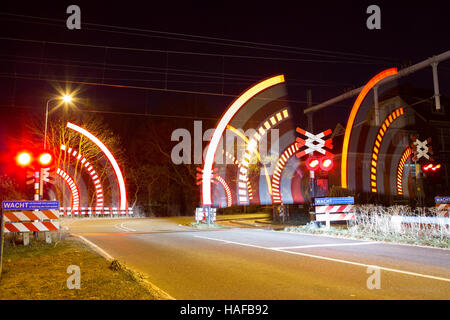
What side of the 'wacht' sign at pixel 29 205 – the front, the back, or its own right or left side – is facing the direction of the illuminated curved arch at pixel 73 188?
back

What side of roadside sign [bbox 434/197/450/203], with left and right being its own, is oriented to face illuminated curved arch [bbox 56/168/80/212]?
right

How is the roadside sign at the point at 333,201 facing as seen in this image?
toward the camera

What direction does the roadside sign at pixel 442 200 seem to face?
toward the camera

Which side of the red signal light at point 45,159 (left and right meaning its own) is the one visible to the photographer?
front

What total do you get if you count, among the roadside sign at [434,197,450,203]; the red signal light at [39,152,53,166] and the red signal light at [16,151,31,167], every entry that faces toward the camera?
3

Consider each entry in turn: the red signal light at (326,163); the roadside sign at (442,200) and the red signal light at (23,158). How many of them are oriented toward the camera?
3

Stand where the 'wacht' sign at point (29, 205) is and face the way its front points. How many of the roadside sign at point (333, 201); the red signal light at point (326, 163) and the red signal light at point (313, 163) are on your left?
3

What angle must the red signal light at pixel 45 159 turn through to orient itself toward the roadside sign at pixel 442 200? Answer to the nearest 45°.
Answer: approximately 90° to its left
